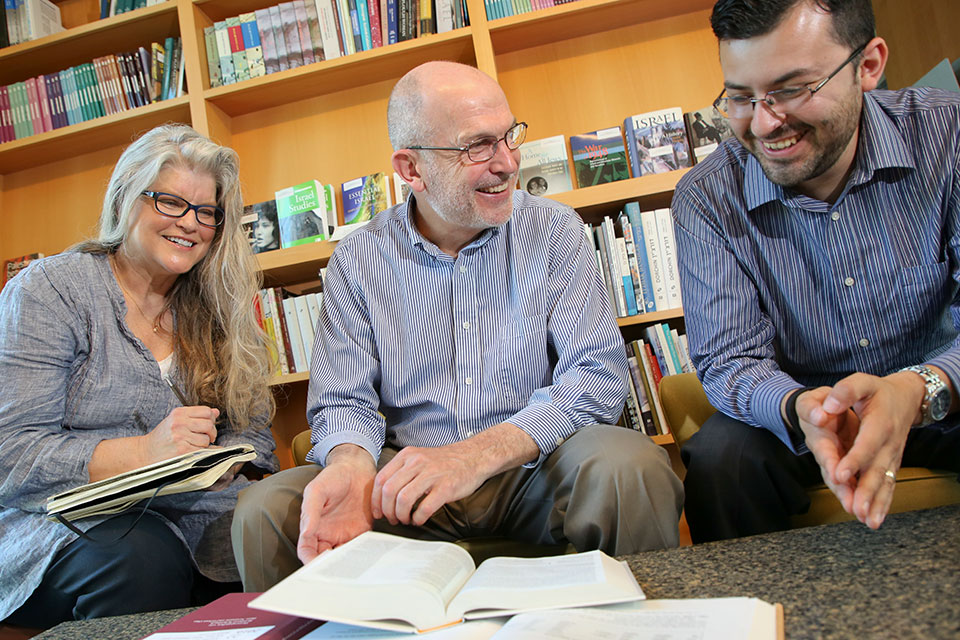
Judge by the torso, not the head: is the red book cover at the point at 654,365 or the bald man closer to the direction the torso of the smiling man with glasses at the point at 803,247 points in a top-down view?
the bald man

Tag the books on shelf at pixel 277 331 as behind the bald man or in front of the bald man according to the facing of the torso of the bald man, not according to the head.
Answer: behind

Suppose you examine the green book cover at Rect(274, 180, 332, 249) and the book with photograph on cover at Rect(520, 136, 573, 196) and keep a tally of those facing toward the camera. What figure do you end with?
2

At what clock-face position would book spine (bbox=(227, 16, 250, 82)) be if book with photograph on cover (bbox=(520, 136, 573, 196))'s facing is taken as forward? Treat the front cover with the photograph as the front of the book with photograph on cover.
The book spine is roughly at 3 o'clock from the book with photograph on cover.

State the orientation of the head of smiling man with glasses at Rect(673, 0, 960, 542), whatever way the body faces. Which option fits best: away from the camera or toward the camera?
toward the camera

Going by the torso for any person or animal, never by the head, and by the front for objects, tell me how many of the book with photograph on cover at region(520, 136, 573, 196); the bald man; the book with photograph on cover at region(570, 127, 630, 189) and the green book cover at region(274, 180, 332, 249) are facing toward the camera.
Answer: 4

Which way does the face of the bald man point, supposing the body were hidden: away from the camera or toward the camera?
toward the camera

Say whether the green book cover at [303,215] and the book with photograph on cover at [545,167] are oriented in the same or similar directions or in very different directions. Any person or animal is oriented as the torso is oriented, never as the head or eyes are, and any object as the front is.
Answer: same or similar directions

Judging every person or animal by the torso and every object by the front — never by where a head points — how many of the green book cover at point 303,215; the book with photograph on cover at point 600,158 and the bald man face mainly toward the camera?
3

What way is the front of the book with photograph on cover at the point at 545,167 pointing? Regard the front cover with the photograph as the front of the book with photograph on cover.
toward the camera

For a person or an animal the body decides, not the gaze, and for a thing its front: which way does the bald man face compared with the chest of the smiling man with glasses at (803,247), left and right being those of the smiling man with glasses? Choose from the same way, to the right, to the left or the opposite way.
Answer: to the left

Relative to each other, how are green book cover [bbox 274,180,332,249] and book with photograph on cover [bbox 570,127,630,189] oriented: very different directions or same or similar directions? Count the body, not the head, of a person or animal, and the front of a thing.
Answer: same or similar directions

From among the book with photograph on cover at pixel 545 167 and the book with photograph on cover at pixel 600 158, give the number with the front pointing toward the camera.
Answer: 2

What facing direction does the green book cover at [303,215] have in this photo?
toward the camera
